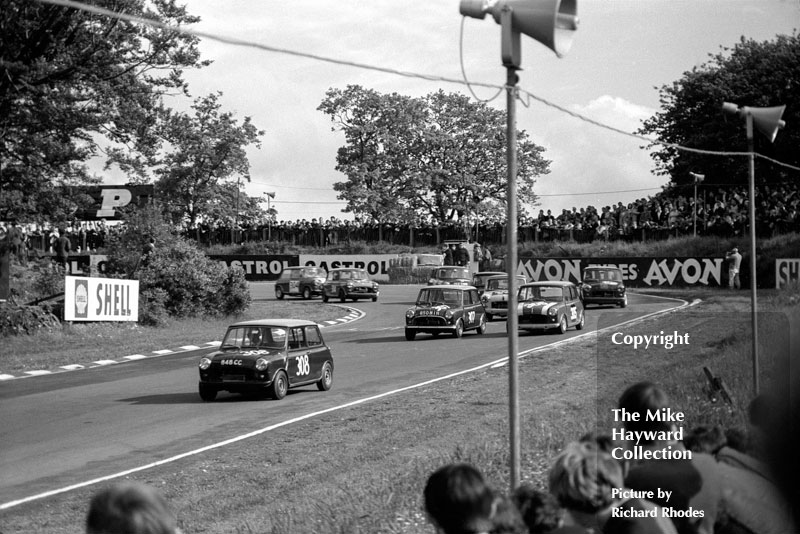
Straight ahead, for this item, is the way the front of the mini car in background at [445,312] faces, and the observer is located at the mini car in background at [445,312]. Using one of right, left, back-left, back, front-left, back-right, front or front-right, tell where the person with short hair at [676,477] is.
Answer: front-left

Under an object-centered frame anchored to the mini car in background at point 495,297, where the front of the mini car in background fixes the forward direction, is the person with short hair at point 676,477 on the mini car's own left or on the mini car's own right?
on the mini car's own left

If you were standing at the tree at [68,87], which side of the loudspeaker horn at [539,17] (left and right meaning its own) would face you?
back

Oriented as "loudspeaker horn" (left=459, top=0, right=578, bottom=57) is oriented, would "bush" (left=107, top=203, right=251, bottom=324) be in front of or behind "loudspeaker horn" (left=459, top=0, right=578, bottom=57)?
behind

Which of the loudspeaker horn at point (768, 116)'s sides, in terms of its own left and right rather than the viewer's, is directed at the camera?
right

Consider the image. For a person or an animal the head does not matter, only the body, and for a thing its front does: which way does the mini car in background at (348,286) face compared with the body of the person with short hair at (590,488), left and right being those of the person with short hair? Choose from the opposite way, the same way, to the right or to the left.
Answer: the opposite way

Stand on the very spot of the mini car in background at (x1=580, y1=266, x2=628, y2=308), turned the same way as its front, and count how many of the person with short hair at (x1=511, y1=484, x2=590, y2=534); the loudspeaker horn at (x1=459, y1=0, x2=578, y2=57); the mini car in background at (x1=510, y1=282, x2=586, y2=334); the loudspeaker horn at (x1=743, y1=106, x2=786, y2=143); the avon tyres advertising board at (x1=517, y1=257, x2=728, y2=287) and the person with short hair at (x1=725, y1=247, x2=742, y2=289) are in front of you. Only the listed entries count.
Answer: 4

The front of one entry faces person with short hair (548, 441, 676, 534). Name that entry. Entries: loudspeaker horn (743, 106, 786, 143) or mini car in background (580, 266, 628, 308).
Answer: the mini car in background

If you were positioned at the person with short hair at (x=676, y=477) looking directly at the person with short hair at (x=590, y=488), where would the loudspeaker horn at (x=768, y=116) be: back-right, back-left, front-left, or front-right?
back-right

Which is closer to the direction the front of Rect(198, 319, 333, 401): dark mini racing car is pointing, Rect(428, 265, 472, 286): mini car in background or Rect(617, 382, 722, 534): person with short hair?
the person with short hair
